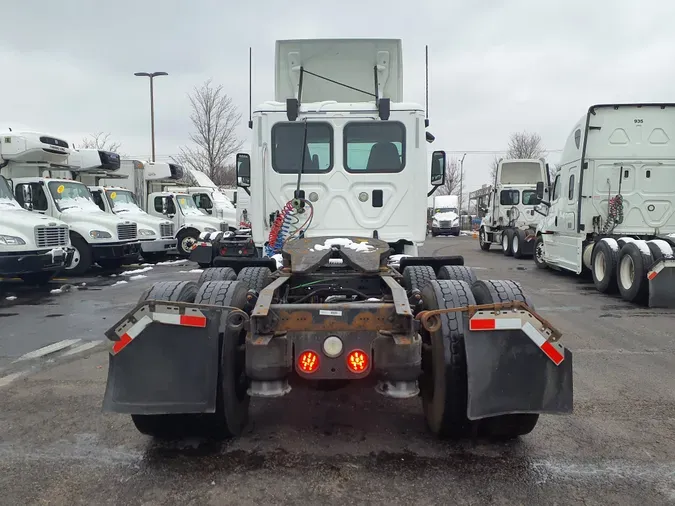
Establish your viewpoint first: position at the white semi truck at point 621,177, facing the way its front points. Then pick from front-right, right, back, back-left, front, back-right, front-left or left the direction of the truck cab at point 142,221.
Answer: front-left

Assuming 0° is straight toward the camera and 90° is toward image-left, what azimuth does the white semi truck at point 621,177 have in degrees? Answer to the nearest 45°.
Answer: approximately 135°

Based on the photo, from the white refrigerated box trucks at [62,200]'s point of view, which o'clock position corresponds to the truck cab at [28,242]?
the truck cab at [28,242] is roughly at 2 o'clock from the white refrigerated box trucks at [62,200].

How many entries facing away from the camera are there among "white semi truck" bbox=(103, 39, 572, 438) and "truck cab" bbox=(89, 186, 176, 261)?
1

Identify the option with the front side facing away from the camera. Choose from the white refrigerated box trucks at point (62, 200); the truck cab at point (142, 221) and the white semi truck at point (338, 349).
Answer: the white semi truck

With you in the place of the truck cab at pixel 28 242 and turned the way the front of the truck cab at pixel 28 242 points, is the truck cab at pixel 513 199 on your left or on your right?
on your left

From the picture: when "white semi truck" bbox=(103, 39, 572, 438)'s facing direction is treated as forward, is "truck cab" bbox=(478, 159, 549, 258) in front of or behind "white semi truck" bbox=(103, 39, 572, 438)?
in front

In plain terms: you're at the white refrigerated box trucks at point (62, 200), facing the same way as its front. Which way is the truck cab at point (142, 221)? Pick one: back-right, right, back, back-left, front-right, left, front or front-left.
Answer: left

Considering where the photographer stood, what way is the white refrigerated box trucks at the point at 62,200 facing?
facing the viewer and to the right of the viewer

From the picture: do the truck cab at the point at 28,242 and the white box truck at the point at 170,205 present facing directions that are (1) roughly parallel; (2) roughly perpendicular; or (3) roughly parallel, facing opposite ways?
roughly parallel

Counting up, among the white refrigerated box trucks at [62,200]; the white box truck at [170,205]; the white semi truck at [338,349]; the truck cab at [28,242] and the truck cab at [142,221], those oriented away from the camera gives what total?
1

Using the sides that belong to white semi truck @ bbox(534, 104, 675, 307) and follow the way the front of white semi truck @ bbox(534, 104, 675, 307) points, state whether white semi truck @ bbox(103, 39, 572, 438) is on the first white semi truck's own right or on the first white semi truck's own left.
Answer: on the first white semi truck's own left

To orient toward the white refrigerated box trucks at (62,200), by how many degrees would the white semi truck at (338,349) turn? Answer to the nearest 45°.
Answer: approximately 45° to its left

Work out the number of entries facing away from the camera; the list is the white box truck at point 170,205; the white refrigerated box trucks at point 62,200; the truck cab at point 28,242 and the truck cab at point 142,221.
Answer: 0

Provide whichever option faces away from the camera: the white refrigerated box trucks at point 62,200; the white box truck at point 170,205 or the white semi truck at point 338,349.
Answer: the white semi truck at point 338,349

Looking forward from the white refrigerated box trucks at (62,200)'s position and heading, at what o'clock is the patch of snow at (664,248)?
The patch of snow is roughly at 12 o'clock from the white refrigerated box trucks.

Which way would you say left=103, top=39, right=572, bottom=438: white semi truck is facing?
away from the camera
